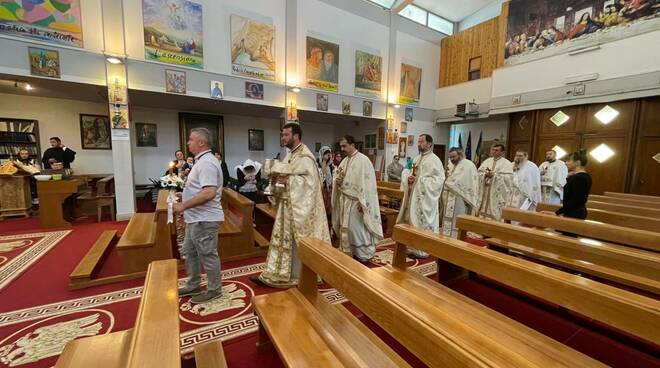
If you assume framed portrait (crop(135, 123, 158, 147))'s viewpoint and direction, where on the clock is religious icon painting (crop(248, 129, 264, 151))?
The religious icon painting is roughly at 9 o'clock from the framed portrait.

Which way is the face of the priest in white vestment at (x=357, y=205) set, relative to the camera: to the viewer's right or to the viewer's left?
to the viewer's left

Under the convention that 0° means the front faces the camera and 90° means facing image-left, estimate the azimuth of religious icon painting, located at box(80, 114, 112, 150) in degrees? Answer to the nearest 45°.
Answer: approximately 0°

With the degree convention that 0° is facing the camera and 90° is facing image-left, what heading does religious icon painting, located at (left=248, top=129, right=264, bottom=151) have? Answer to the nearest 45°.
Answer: approximately 0°

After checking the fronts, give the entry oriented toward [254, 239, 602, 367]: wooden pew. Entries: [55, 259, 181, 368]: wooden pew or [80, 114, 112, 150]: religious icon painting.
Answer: the religious icon painting

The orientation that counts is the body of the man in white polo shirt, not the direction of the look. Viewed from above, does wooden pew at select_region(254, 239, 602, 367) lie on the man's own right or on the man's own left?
on the man's own left
